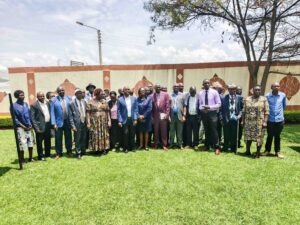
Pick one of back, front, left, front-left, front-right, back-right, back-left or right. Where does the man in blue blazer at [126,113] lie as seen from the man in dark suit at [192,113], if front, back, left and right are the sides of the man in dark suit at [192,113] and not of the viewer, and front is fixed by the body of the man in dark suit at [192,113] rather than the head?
right

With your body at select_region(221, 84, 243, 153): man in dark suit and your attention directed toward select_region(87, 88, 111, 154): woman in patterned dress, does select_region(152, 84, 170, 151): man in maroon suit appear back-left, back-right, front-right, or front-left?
front-right

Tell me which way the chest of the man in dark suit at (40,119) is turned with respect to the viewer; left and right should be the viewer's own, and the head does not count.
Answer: facing the viewer and to the right of the viewer

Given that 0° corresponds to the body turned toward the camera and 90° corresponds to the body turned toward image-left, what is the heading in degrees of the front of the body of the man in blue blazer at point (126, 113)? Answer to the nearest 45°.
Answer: approximately 0°

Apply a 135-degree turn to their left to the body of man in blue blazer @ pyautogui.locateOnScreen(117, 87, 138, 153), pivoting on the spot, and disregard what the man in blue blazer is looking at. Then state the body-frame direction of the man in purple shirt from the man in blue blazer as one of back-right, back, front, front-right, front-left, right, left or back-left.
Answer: front-right

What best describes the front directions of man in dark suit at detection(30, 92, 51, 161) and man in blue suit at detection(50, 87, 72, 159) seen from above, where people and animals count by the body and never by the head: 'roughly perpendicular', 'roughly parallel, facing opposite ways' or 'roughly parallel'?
roughly parallel

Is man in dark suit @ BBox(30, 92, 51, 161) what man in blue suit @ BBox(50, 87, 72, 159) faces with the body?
no

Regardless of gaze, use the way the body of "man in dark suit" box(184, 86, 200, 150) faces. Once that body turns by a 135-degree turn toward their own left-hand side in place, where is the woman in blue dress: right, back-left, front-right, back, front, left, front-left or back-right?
back-left

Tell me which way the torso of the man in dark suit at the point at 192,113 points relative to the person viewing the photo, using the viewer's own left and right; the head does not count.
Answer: facing the viewer

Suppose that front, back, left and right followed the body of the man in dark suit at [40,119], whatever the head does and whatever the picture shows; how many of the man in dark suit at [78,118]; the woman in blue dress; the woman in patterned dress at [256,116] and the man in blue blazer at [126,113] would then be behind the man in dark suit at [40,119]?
0

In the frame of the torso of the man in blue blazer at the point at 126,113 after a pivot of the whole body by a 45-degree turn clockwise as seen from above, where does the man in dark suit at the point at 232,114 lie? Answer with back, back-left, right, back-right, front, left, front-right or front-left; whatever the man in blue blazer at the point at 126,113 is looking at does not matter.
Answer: back-left

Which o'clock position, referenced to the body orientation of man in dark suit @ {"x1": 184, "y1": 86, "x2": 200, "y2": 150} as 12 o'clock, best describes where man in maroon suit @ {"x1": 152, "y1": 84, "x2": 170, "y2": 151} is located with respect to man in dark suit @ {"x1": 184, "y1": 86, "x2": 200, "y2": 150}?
man in maroon suit @ {"x1": 152, "y1": 84, "x2": 170, "y2": 151} is roughly at 3 o'clock from man in dark suit @ {"x1": 184, "y1": 86, "x2": 200, "y2": 150}.

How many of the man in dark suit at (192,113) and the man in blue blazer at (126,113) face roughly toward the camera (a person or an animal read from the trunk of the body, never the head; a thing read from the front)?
2

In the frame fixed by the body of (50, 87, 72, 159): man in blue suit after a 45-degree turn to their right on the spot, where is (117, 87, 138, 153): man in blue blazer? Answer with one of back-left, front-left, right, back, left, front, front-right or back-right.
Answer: left

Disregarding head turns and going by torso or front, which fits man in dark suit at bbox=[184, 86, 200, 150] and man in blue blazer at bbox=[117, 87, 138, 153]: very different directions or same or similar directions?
same or similar directions
